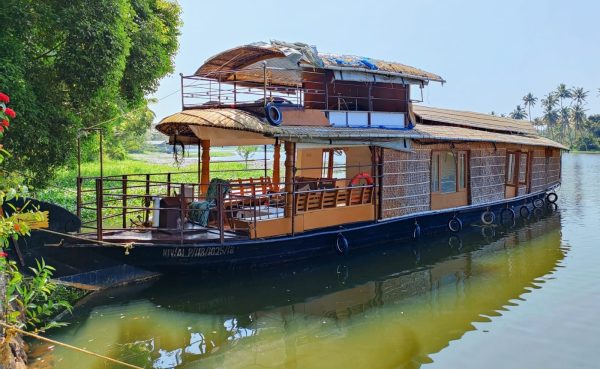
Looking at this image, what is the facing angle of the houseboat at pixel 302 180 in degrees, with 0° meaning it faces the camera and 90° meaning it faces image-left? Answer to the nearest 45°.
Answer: approximately 45°
